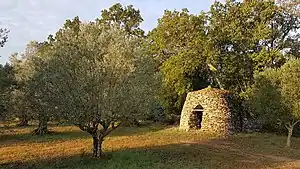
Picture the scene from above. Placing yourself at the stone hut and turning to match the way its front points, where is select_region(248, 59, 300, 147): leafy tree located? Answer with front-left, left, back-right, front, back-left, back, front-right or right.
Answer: left

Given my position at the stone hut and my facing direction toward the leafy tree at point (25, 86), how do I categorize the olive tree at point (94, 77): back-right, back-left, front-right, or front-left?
front-left

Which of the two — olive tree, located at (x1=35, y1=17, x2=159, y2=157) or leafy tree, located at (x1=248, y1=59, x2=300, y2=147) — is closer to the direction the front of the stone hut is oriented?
the olive tree

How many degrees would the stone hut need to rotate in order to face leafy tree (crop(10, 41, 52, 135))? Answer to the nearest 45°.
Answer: approximately 45° to its right

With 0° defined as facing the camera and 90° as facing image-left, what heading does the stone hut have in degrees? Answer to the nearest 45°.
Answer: approximately 45°

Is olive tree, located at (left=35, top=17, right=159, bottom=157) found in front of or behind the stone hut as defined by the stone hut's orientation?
in front

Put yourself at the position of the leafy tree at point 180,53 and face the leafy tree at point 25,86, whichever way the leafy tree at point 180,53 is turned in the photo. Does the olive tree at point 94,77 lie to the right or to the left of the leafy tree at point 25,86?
left

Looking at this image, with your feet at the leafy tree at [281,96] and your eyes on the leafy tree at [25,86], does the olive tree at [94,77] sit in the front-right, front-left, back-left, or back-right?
front-left
